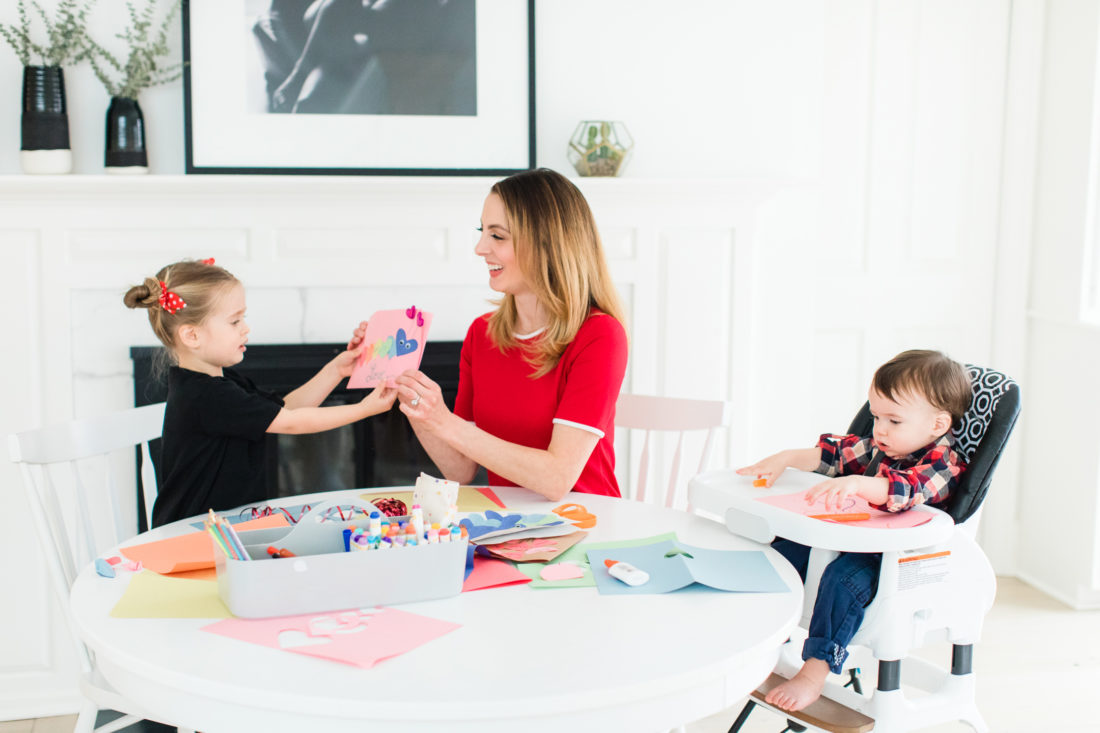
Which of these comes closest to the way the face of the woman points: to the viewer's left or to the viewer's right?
to the viewer's left

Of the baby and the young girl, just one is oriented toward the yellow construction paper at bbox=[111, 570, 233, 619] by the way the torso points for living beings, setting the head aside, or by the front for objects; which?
the baby

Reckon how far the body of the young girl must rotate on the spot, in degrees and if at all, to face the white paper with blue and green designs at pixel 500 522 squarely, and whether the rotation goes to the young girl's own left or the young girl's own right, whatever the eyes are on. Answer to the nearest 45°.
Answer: approximately 45° to the young girl's own right

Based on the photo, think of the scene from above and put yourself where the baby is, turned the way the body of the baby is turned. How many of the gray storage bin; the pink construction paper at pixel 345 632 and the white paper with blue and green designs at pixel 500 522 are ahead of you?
3

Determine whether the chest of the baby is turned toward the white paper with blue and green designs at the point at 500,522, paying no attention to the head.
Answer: yes

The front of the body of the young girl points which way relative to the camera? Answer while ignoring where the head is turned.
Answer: to the viewer's right

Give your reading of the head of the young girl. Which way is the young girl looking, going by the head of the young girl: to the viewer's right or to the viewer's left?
to the viewer's right

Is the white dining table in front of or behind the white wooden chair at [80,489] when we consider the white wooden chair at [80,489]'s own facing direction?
in front

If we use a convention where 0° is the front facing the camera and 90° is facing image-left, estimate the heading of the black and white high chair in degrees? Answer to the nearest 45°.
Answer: approximately 45°

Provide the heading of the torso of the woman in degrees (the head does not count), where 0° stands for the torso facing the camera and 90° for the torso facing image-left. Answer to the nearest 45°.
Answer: approximately 45°

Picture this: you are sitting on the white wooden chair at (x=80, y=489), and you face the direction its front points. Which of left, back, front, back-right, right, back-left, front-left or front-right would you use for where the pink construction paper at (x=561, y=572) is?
front

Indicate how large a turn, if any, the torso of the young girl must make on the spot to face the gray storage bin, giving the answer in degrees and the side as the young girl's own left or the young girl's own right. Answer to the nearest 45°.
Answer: approximately 90° to the young girl's own right

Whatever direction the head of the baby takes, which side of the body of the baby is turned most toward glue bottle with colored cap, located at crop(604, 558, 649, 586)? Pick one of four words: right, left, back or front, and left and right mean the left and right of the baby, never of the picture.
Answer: front

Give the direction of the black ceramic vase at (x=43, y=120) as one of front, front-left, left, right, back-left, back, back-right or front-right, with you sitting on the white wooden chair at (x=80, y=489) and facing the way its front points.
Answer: back-left

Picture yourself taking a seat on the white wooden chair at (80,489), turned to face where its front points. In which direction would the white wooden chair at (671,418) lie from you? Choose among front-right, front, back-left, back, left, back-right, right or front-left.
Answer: front-left

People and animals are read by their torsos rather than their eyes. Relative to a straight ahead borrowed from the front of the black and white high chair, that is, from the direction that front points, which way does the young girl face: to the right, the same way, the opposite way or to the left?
the opposite way
